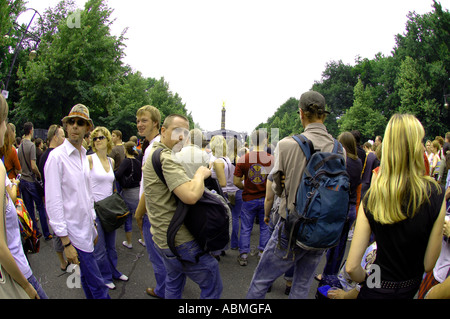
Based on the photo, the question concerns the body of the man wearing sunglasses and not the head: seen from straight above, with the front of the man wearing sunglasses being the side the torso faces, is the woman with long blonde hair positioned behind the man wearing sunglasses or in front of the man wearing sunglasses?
in front

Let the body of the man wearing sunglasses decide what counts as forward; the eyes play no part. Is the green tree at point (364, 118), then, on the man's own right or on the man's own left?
on the man's own left

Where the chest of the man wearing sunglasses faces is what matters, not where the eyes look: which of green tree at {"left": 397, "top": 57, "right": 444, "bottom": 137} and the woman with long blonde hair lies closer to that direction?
the woman with long blonde hair

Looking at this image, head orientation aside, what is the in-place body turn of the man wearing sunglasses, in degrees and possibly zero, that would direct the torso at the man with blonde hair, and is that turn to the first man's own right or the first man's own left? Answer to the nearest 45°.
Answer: approximately 90° to the first man's own left

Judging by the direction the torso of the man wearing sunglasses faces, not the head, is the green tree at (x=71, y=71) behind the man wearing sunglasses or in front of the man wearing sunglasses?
behind

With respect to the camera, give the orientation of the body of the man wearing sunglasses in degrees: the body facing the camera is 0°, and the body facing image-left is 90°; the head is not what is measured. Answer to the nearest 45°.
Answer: approximately 315°

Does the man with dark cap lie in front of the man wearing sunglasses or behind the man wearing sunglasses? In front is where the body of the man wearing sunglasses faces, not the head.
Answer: in front

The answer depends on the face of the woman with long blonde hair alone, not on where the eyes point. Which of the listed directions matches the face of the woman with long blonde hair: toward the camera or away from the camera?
away from the camera

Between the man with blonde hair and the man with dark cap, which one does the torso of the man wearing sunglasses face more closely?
the man with dark cap

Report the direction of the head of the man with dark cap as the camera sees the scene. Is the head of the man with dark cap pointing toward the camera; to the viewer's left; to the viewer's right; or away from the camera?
away from the camera

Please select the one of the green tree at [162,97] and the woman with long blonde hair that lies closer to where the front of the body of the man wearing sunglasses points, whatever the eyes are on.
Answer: the woman with long blonde hair

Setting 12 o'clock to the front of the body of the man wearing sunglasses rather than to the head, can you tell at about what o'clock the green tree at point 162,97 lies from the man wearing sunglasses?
The green tree is roughly at 8 o'clock from the man wearing sunglasses.
